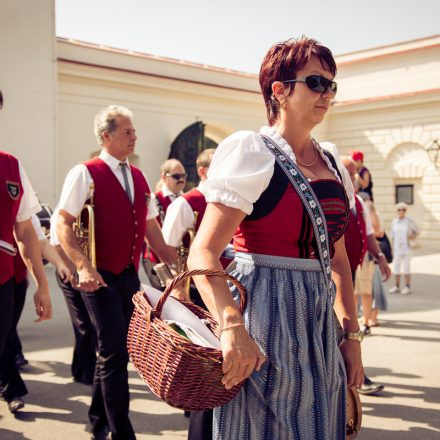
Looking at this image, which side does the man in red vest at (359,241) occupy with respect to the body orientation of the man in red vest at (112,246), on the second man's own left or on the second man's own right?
on the second man's own left

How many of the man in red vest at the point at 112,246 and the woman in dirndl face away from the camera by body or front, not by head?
0

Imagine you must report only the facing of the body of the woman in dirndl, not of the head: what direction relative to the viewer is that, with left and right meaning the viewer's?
facing the viewer and to the right of the viewer

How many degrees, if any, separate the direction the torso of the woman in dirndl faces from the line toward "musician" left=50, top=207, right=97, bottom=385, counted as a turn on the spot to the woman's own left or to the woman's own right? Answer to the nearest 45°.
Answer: approximately 180°

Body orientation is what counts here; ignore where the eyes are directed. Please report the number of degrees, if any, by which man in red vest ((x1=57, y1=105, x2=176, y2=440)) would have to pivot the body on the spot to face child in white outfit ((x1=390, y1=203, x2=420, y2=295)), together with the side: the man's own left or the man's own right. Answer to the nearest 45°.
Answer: approximately 90° to the man's own left

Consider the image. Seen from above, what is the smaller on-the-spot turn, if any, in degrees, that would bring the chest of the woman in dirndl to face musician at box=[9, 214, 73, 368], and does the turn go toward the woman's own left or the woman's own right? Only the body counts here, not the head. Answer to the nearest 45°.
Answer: approximately 180°

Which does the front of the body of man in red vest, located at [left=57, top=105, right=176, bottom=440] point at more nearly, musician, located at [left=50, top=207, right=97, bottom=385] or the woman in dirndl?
the woman in dirndl

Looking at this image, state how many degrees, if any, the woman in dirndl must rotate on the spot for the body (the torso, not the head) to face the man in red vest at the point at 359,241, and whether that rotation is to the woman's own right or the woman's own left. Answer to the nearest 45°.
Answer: approximately 135° to the woman's own left

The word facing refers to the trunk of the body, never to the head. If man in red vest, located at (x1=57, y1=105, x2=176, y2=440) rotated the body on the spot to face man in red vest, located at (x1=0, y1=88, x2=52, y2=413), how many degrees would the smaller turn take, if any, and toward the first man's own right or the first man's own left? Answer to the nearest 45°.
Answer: approximately 90° to the first man's own right

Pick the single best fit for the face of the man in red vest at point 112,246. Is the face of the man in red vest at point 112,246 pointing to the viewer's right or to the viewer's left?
to the viewer's right

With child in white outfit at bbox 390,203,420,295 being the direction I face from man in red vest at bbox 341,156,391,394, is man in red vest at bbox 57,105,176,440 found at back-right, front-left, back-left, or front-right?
back-left

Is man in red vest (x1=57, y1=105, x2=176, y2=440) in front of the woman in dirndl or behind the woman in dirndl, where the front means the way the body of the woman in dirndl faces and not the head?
behind
